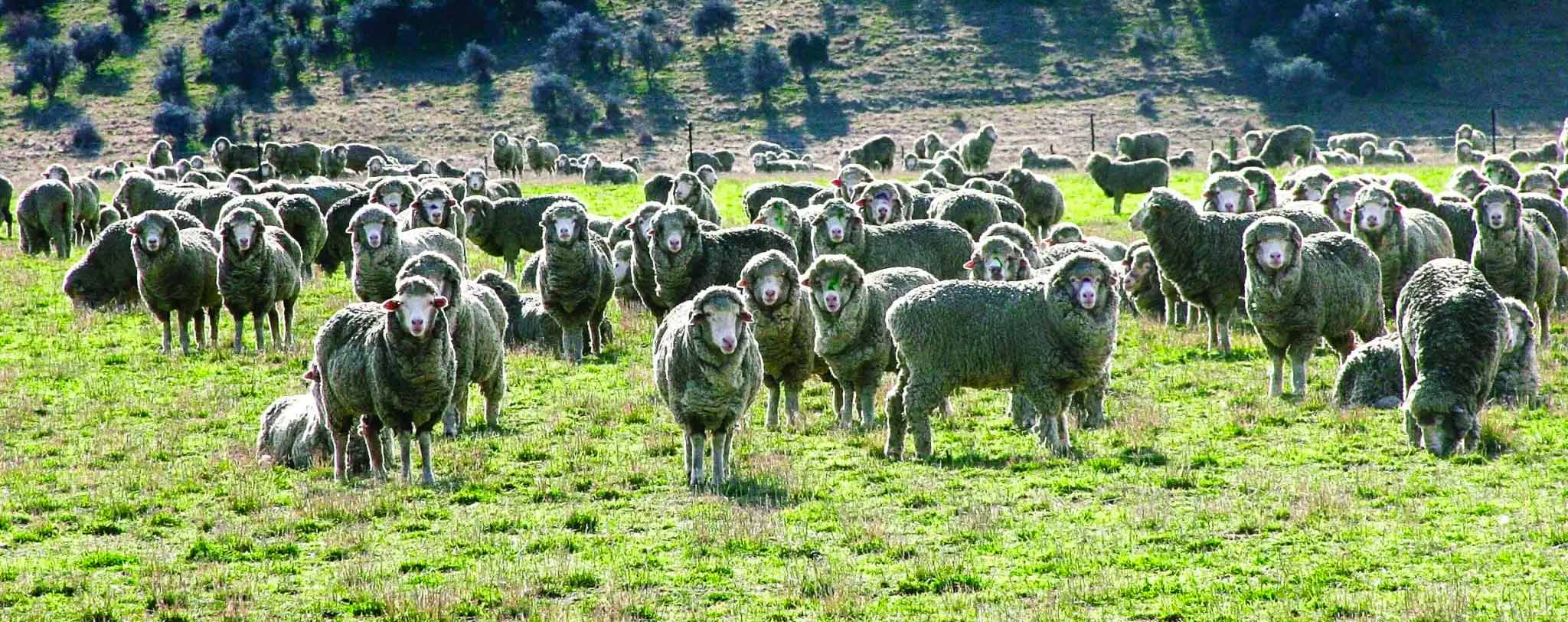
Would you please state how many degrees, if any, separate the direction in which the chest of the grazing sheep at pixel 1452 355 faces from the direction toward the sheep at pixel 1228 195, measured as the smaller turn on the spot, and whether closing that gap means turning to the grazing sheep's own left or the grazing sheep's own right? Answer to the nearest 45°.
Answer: approximately 180°

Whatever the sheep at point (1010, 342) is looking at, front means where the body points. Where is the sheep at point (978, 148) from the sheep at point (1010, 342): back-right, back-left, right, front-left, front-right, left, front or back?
left

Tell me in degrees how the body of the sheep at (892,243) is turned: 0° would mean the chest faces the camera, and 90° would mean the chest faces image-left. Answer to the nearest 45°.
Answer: approximately 90°

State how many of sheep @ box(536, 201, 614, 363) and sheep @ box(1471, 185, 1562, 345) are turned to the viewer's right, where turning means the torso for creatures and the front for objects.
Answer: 0

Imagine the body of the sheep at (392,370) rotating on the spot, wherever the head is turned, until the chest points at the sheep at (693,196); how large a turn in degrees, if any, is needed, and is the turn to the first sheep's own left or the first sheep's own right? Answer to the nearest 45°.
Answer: approximately 135° to the first sheep's own left

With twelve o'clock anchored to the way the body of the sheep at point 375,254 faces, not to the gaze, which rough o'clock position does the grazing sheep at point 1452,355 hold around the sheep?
The grazing sheep is roughly at 9 o'clock from the sheep.

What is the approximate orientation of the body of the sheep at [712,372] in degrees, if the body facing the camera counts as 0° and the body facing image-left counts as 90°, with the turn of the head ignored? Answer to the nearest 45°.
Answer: approximately 0°

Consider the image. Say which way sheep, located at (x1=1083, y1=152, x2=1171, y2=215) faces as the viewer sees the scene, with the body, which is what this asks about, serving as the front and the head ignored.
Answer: to the viewer's left

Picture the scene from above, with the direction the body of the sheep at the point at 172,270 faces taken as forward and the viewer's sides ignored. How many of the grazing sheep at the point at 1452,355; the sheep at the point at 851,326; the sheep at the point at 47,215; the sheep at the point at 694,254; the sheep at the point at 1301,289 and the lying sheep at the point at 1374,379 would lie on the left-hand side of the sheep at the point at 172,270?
5

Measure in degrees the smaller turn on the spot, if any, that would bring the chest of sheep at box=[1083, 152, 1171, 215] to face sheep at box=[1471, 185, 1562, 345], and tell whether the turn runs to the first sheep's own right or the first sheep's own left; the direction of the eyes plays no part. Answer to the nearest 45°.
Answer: approximately 90° to the first sheep's own left

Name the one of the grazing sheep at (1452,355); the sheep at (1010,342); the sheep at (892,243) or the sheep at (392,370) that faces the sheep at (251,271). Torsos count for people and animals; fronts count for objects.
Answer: the sheep at (892,243)

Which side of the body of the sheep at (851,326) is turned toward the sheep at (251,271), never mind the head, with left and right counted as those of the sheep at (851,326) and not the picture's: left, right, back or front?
right

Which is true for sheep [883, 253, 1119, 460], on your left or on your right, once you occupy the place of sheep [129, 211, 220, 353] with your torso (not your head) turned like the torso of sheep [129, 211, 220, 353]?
on your left

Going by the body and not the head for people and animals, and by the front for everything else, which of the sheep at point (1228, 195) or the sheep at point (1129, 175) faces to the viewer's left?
the sheep at point (1129, 175)

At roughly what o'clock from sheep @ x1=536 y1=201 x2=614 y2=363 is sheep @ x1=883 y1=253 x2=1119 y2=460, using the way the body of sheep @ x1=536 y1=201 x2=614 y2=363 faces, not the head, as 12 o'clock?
sheep @ x1=883 y1=253 x2=1119 y2=460 is roughly at 11 o'clock from sheep @ x1=536 y1=201 x2=614 y2=363.

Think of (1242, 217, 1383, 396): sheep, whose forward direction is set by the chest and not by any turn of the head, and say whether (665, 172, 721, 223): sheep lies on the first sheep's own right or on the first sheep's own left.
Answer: on the first sheep's own right
